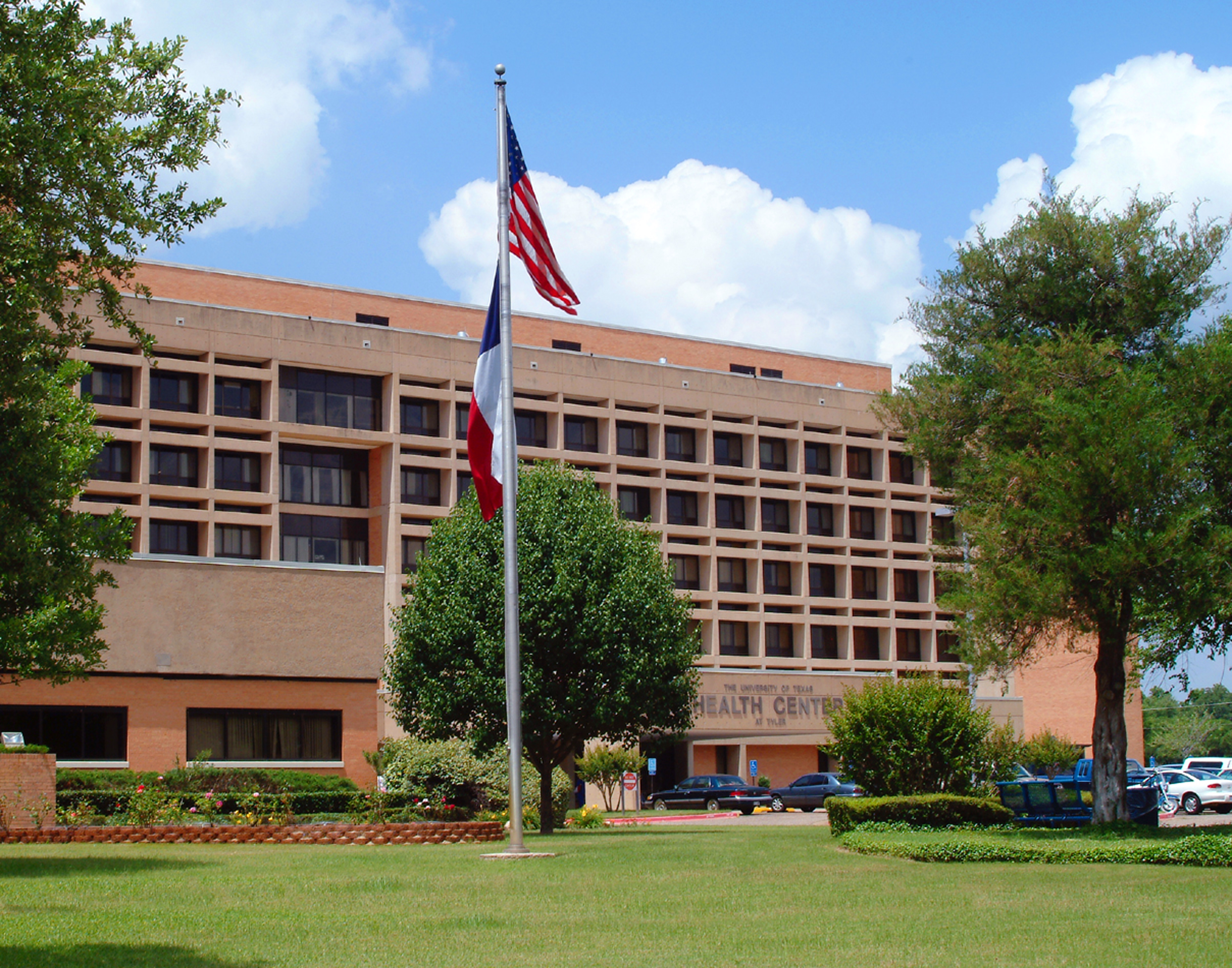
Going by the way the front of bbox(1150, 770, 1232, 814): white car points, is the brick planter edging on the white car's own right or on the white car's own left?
on the white car's own left

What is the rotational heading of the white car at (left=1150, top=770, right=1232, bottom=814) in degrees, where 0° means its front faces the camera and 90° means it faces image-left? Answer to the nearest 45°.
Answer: approximately 135°

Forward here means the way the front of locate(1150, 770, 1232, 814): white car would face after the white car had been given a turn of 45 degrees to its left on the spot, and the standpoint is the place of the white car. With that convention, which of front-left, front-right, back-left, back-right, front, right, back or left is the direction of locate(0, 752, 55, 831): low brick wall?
front-left

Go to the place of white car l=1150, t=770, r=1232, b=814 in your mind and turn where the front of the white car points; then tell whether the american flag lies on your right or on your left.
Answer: on your left

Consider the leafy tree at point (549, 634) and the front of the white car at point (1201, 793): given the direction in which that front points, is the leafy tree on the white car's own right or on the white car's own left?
on the white car's own left

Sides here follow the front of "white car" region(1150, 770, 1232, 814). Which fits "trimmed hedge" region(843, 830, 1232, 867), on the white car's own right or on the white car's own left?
on the white car's own left

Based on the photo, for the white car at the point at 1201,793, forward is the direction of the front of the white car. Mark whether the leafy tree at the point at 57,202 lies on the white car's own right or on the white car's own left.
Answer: on the white car's own left
